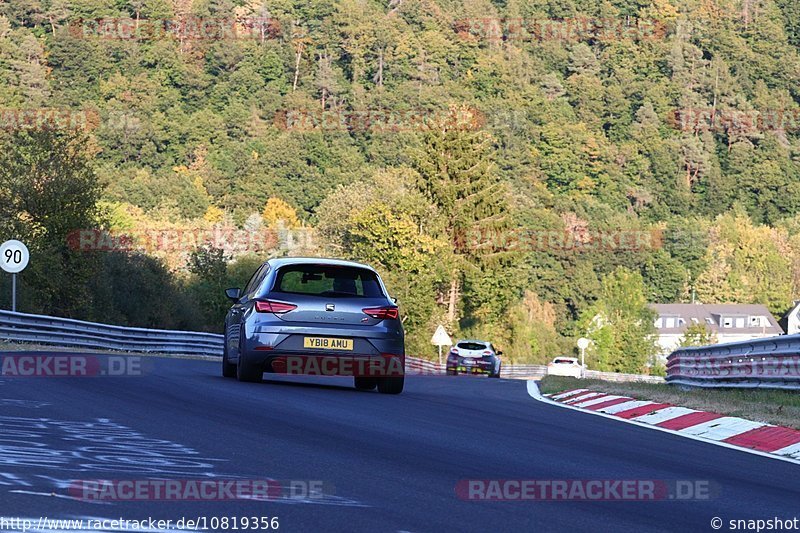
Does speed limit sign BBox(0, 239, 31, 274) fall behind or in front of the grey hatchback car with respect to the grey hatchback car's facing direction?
in front

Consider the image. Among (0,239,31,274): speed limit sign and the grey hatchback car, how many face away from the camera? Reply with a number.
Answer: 1

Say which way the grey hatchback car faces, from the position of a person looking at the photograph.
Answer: facing away from the viewer

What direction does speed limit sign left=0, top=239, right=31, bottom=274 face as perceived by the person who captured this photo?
facing the viewer

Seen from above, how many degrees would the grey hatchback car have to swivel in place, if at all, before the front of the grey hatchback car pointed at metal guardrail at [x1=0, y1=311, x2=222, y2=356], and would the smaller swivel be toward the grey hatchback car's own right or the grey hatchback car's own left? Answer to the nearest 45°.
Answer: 0° — it already faces it

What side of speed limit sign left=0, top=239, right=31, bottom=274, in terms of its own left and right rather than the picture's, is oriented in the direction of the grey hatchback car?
front

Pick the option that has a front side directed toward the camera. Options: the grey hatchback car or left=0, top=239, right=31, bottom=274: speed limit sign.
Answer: the speed limit sign

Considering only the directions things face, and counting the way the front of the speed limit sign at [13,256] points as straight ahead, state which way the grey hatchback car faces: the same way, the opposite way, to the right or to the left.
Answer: the opposite way
